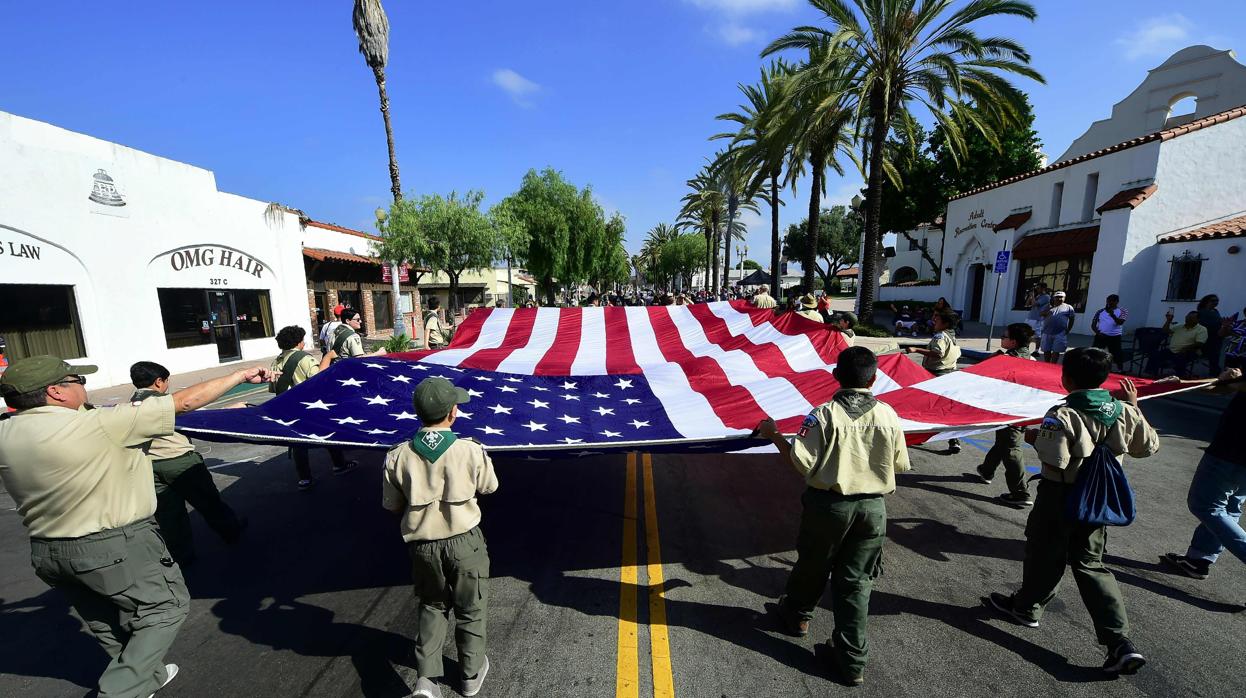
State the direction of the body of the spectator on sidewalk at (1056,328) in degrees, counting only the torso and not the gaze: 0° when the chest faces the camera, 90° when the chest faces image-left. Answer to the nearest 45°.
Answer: approximately 45°

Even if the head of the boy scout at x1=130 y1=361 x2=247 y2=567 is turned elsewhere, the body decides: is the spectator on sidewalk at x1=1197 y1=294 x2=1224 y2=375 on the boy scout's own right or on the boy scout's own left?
on the boy scout's own right

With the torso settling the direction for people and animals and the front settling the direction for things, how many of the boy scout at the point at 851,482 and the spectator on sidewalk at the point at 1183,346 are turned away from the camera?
1

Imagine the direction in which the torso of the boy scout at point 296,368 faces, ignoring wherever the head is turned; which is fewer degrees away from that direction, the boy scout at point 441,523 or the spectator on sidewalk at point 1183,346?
the spectator on sidewalk

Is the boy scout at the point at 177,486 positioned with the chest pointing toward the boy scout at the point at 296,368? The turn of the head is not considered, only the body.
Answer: yes

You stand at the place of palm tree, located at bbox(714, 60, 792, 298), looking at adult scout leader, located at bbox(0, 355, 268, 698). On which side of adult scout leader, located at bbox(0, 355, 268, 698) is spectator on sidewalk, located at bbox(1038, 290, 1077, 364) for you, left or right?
left

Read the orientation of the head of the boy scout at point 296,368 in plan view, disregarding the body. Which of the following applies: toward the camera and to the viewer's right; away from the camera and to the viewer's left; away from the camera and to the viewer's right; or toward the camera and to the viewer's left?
away from the camera and to the viewer's right

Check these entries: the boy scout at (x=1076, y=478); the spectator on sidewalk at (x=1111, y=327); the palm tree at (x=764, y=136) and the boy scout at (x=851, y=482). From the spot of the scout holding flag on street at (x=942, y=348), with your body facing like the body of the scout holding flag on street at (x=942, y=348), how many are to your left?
2
